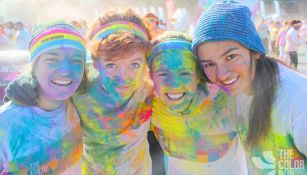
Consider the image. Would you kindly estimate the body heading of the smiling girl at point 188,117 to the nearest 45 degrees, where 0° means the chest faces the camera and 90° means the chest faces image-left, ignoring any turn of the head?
approximately 0°

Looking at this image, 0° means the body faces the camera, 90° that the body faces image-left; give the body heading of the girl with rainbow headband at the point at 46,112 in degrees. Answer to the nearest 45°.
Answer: approximately 0°

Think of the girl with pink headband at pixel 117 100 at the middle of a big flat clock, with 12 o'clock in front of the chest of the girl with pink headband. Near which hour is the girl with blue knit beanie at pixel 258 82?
The girl with blue knit beanie is roughly at 10 o'clock from the girl with pink headband.

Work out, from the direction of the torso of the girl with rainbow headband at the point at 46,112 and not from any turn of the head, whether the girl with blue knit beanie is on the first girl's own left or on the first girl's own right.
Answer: on the first girl's own left

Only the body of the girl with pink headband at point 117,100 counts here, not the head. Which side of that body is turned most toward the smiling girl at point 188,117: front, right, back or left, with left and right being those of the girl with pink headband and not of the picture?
left

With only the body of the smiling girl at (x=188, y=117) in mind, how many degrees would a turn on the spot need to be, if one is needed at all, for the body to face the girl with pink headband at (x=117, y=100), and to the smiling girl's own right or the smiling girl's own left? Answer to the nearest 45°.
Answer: approximately 90° to the smiling girl's own right

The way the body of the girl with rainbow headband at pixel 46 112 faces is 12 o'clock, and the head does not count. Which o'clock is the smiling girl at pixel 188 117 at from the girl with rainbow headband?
The smiling girl is roughly at 9 o'clock from the girl with rainbow headband.
